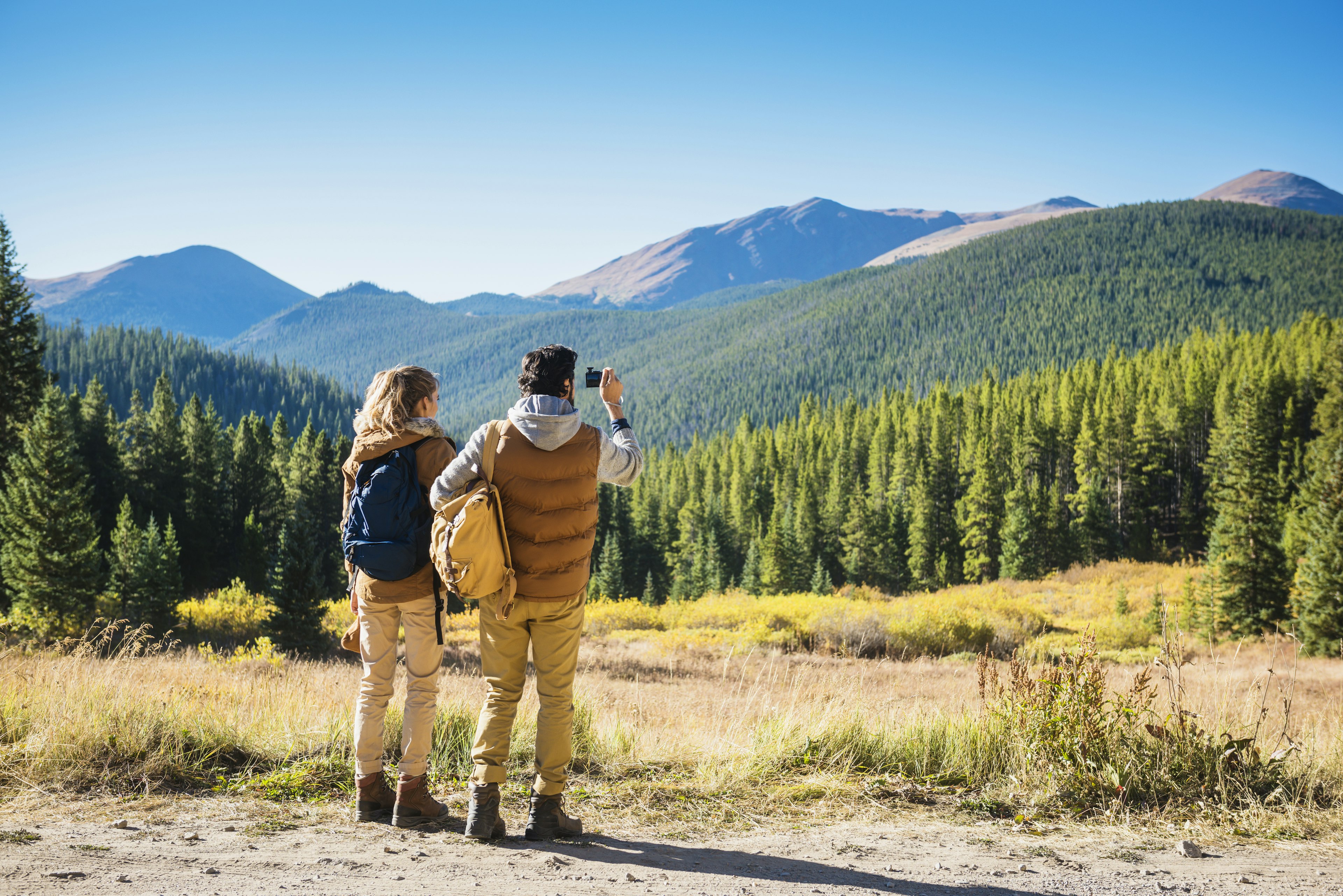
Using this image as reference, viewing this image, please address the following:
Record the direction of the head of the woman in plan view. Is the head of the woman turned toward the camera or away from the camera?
away from the camera

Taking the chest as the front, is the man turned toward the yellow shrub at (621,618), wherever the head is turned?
yes

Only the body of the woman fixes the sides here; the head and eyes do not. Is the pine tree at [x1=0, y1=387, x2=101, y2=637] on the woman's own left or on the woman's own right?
on the woman's own left

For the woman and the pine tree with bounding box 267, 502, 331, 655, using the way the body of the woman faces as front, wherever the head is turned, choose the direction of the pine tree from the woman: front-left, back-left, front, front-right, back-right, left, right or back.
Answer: front-left

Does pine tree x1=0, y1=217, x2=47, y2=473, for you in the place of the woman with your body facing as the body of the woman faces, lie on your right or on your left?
on your left

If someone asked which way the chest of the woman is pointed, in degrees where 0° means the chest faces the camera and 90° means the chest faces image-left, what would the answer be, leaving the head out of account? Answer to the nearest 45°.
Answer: approximately 225°

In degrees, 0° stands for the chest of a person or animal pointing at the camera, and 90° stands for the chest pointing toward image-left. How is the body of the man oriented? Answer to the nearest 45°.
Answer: approximately 180°

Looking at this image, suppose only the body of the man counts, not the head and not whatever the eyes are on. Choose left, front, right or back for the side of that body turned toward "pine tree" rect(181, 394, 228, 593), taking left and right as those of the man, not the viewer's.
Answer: front

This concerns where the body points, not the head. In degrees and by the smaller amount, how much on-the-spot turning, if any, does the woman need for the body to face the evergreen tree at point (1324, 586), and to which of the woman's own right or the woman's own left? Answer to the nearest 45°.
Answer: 0° — they already face it

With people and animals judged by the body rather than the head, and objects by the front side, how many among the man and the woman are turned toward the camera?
0

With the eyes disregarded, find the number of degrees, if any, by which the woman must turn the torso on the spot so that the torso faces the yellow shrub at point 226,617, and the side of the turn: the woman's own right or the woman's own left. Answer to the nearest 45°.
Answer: approximately 45° to the woman's own left
